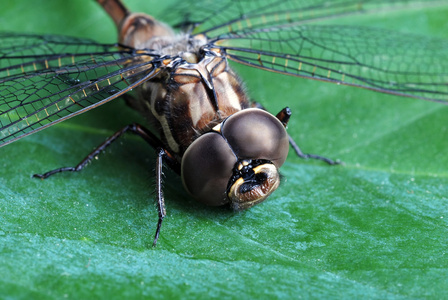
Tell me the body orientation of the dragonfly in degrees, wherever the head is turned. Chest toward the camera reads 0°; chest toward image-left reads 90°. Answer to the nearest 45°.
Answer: approximately 315°
